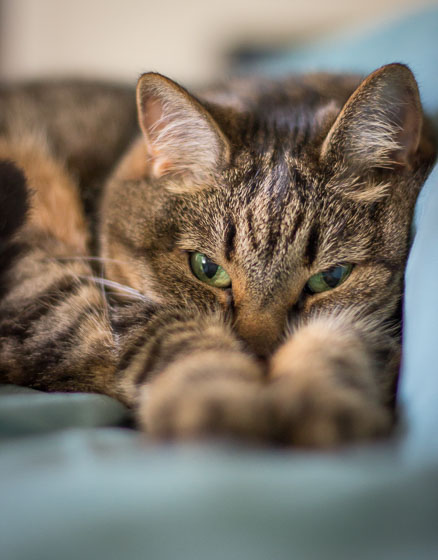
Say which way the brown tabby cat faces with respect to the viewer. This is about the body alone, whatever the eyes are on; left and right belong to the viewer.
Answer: facing the viewer
